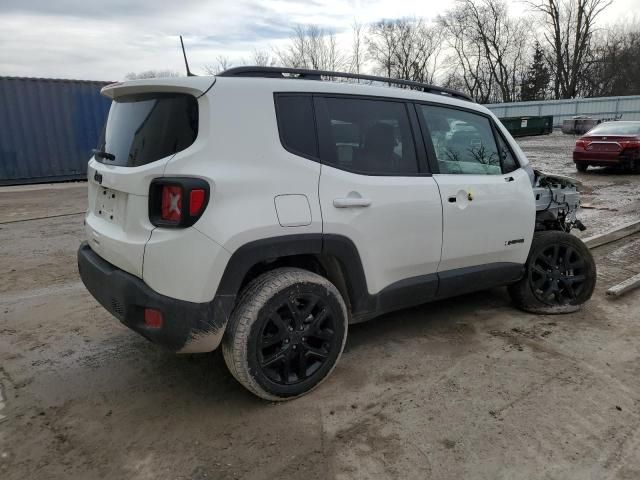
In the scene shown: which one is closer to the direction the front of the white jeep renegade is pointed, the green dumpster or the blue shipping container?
the green dumpster

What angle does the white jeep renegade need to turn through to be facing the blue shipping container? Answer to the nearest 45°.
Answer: approximately 90° to its left

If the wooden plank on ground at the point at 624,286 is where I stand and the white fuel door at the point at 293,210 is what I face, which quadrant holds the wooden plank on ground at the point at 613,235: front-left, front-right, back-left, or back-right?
back-right

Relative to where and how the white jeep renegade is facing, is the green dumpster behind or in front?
in front

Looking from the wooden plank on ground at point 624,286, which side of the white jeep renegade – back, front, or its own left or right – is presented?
front

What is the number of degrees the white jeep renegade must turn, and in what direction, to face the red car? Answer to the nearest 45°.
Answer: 0° — it already faces it

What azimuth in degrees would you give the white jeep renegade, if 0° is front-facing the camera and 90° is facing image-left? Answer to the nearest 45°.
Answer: approximately 225°

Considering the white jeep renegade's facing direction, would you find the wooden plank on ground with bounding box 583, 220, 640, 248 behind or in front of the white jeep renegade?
in front
